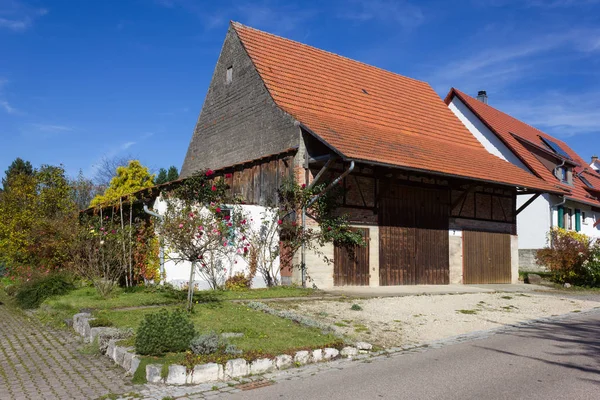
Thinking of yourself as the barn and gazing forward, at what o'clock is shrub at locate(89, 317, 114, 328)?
The shrub is roughly at 2 o'clock from the barn.

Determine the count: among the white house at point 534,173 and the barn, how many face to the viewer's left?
0

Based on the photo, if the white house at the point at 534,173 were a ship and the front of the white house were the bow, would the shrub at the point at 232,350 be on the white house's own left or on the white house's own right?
on the white house's own right

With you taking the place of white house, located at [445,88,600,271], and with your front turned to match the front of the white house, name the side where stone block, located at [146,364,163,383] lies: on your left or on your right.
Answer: on your right

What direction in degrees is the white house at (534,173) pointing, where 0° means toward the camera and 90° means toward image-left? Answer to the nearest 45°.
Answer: approximately 315°

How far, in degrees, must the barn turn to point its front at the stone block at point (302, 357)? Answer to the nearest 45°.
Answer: approximately 45° to its right

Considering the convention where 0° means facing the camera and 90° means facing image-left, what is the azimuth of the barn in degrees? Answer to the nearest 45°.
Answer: approximately 315°

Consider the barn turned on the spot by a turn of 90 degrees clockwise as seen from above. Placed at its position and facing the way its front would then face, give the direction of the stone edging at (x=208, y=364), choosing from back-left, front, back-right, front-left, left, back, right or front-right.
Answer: front-left

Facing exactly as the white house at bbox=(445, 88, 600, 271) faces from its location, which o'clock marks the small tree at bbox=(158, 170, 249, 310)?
The small tree is roughly at 2 o'clock from the white house.

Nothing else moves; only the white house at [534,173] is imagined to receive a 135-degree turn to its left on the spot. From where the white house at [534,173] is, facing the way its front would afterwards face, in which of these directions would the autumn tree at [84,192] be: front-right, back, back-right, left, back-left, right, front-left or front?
left

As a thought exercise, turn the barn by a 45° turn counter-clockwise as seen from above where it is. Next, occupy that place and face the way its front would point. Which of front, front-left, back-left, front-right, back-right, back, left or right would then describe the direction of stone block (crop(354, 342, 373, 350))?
right

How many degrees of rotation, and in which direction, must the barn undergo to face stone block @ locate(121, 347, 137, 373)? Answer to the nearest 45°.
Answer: approximately 45° to its right

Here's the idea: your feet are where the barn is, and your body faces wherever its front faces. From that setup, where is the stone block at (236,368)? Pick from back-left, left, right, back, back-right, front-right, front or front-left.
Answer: front-right

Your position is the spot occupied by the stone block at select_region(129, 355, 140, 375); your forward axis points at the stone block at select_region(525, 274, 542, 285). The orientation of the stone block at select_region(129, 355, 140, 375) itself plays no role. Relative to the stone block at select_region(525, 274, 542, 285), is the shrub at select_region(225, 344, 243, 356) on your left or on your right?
right

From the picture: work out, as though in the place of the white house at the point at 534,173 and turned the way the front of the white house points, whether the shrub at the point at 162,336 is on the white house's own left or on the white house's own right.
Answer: on the white house's own right
